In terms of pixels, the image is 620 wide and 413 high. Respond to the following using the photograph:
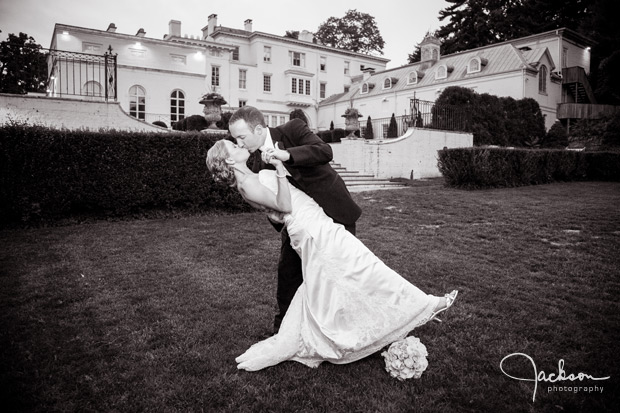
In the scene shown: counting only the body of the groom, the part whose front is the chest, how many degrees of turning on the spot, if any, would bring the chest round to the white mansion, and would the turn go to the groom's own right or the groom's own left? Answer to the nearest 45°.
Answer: approximately 90° to the groom's own right

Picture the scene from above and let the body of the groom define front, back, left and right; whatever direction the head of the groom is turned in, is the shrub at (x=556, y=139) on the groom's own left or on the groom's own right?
on the groom's own right

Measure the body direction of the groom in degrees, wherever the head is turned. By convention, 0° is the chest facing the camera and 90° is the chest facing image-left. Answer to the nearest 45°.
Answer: approximately 90°

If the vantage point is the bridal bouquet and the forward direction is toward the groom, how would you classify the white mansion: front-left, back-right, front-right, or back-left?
front-right

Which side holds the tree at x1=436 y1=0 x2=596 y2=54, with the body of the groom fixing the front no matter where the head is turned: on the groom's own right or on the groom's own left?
on the groom's own right

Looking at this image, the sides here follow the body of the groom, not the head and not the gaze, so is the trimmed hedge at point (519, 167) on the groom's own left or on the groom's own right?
on the groom's own right

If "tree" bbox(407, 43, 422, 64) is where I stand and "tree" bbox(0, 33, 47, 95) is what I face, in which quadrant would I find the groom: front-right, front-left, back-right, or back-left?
front-left
